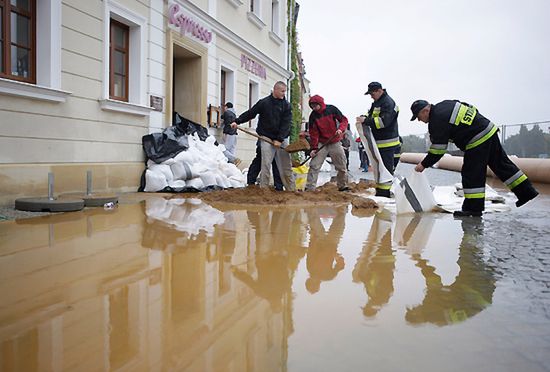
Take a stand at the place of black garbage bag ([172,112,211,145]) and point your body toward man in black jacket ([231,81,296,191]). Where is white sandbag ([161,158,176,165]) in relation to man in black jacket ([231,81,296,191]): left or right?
right

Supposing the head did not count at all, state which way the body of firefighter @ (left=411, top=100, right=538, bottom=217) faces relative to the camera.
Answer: to the viewer's left

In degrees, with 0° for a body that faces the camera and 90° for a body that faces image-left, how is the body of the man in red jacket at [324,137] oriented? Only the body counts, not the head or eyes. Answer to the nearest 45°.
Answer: approximately 45°
